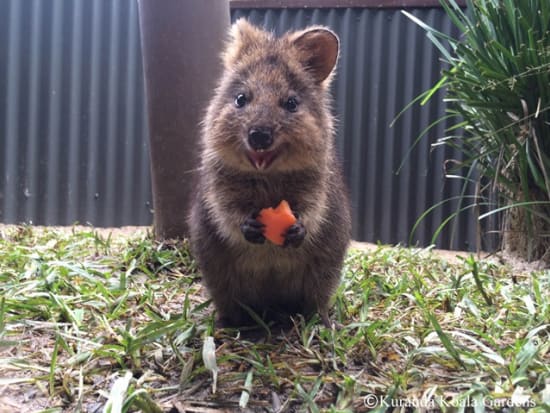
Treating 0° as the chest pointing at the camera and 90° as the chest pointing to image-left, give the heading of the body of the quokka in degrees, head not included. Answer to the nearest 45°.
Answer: approximately 0°

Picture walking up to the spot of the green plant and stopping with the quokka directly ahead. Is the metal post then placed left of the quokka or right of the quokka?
right

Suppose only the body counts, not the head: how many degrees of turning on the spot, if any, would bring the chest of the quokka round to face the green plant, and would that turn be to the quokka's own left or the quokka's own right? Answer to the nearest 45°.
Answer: approximately 135° to the quokka's own left

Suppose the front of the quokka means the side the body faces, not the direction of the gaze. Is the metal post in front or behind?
behind
